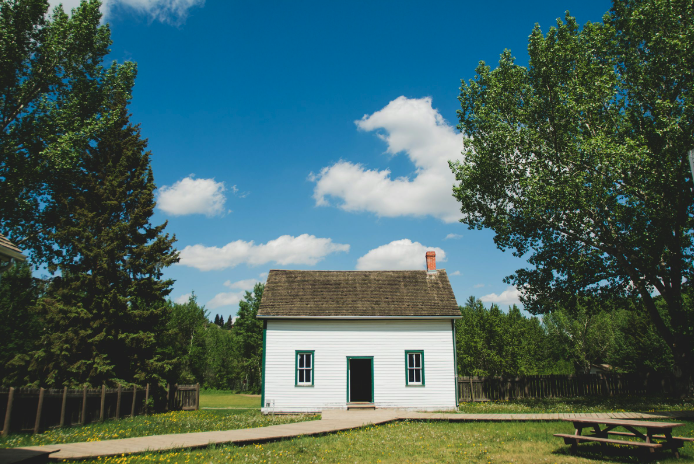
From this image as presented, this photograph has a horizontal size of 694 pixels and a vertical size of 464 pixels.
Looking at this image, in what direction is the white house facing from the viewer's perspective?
toward the camera

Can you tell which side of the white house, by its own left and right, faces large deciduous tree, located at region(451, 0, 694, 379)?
left

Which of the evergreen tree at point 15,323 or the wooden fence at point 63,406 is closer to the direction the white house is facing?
the wooden fence

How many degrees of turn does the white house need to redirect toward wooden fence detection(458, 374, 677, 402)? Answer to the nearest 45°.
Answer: approximately 135° to its left

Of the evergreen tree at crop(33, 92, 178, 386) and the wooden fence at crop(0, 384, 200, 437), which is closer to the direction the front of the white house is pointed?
the wooden fence

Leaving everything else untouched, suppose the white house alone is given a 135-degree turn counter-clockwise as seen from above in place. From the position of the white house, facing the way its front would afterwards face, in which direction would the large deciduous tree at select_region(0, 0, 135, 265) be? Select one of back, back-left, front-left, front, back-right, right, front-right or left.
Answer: back-left

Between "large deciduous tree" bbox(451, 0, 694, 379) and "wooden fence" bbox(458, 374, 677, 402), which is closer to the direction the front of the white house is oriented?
the large deciduous tree

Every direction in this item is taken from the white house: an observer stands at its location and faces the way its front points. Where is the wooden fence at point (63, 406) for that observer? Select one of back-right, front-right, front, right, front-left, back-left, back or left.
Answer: front-right

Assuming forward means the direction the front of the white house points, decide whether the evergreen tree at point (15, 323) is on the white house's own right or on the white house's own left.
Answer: on the white house's own right

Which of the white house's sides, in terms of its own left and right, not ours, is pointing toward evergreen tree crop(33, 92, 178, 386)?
right
